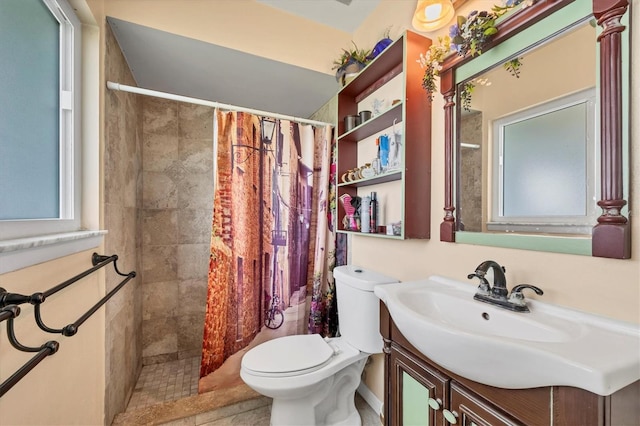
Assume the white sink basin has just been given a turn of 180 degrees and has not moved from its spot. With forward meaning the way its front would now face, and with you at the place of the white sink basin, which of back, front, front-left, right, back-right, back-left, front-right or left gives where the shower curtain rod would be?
back-left

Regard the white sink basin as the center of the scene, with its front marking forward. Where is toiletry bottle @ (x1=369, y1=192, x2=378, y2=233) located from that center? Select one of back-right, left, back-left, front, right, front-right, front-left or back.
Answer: right

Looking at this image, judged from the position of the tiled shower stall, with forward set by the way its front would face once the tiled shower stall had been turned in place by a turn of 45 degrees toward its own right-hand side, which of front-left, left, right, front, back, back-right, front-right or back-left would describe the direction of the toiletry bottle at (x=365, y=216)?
left

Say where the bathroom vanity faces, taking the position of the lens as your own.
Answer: facing the viewer and to the left of the viewer

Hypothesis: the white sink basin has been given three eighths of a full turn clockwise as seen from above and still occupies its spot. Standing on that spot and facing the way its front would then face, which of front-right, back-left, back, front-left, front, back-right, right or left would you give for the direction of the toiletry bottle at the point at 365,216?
front-left

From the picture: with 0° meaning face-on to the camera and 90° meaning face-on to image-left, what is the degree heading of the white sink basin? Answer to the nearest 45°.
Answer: approximately 45°

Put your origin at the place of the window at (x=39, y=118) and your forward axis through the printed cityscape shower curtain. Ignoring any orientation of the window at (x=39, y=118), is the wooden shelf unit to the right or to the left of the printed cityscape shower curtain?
right

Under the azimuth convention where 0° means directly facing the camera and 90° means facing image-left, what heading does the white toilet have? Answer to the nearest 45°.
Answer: approximately 45°

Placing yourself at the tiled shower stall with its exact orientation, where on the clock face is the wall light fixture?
The wall light fixture is roughly at 11 o'clock from the tiled shower stall.

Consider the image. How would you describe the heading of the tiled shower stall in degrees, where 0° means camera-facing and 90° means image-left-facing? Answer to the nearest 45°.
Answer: approximately 0°
